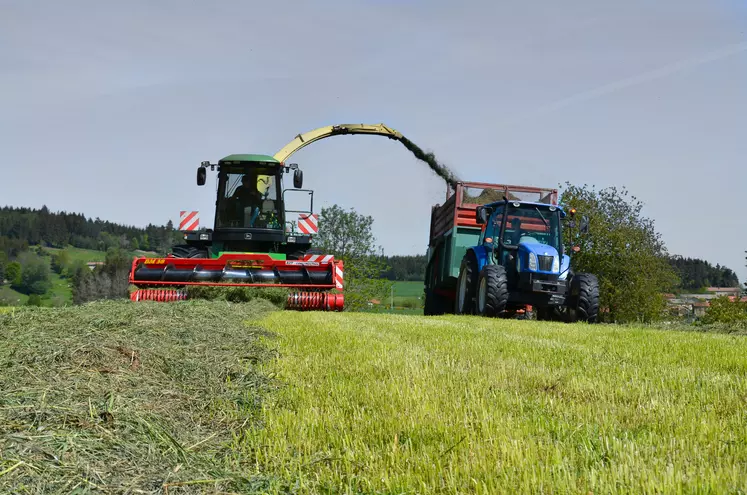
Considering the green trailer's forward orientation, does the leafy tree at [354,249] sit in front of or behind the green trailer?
behind

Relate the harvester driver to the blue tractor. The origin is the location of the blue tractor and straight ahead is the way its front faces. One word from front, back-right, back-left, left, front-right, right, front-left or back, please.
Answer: back-right

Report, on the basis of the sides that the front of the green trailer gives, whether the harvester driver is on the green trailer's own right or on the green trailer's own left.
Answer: on the green trailer's own right

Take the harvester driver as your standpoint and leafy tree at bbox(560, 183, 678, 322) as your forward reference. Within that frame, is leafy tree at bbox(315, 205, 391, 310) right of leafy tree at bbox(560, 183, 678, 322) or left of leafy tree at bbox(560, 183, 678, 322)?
left

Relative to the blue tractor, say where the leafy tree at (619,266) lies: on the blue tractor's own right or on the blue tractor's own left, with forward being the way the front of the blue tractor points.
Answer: on the blue tractor's own left

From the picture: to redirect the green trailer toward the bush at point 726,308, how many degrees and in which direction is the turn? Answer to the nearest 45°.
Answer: approximately 90° to its left

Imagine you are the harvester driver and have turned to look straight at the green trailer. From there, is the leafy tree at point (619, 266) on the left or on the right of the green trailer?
left

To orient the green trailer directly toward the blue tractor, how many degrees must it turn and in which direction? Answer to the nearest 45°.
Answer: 0° — it already faces it

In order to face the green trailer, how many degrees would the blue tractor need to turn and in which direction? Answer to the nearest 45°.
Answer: approximately 180°

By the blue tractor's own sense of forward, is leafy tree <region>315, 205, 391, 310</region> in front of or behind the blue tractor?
behind
